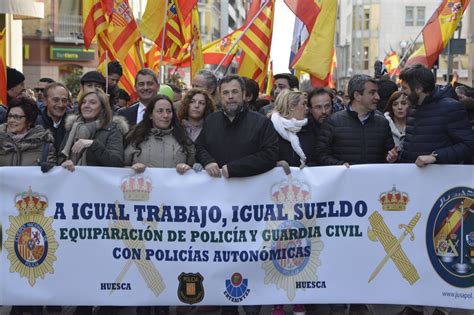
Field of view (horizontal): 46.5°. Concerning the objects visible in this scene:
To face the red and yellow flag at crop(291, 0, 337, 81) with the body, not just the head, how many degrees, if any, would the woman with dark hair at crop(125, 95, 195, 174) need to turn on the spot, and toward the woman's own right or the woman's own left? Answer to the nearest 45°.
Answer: approximately 135° to the woman's own left

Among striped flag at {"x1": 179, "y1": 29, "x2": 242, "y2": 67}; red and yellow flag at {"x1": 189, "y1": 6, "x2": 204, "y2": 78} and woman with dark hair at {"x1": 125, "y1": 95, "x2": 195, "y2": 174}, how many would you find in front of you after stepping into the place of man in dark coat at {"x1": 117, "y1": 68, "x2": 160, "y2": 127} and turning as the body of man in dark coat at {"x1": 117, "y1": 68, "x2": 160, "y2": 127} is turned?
1

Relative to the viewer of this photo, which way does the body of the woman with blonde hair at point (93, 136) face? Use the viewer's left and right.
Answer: facing the viewer and to the left of the viewer

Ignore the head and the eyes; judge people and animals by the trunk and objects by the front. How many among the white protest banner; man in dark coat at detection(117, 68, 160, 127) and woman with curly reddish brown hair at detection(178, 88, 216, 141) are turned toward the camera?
3

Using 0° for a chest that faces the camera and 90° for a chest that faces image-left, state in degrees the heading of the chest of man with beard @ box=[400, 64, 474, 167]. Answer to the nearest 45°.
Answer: approximately 45°

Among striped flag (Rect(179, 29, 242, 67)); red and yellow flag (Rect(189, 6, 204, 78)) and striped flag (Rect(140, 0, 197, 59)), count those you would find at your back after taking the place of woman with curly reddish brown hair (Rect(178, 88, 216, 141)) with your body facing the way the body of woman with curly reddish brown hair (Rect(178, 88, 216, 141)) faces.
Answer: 3

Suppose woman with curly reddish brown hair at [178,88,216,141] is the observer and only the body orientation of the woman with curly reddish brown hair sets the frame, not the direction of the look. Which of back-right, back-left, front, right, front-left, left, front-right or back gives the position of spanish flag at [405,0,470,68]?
back-left

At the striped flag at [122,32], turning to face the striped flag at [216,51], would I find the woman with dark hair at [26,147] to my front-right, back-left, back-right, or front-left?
back-right
